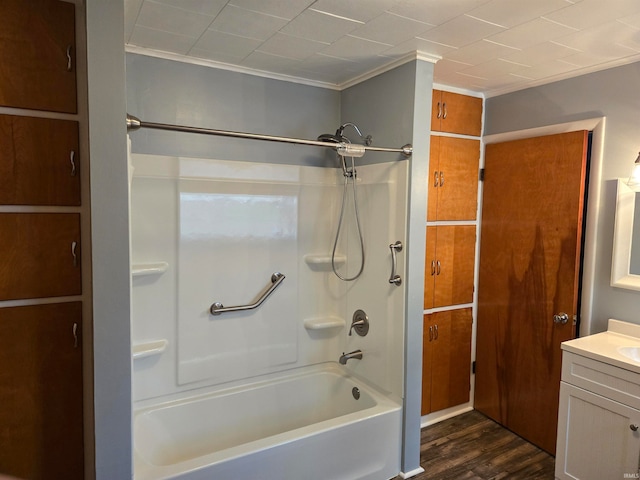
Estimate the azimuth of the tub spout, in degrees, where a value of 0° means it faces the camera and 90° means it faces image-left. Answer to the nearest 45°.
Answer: approximately 45°

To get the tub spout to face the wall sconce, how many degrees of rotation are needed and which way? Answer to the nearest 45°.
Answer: approximately 135° to its left

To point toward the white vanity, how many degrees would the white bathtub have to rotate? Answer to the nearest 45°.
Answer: approximately 45° to its left

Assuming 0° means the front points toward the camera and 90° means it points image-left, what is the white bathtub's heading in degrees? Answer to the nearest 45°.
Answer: approximately 315°

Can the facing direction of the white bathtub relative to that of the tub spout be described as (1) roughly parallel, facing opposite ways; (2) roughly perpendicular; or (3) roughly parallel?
roughly perpendicular

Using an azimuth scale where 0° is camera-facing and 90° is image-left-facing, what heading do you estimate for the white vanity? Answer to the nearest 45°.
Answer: approximately 45°

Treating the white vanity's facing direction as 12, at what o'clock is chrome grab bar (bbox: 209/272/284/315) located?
The chrome grab bar is roughly at 1 o'clock from the white vanity.
